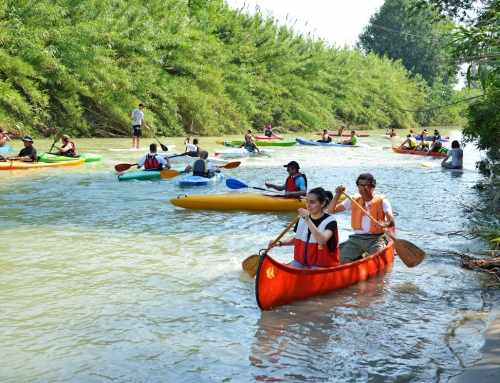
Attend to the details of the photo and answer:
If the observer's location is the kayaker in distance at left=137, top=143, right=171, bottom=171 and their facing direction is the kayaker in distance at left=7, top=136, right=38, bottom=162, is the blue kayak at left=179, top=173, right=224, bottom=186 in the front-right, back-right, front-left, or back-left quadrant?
back-left

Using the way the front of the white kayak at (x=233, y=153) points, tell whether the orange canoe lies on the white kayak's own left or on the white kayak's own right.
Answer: on the white kayak's own left

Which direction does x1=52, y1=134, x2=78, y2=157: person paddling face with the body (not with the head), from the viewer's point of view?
to the viewer's left

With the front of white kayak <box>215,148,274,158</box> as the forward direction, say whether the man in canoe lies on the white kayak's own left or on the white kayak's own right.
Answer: on the white kayak's own left

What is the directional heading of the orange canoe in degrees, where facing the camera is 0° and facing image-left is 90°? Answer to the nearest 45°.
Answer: approximately 45°

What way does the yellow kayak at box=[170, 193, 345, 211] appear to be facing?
to the viewer's left

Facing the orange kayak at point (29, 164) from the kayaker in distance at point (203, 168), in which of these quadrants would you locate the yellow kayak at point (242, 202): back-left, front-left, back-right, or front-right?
back-left

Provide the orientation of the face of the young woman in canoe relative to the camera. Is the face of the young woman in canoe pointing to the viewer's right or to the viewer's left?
to the viewer's left
